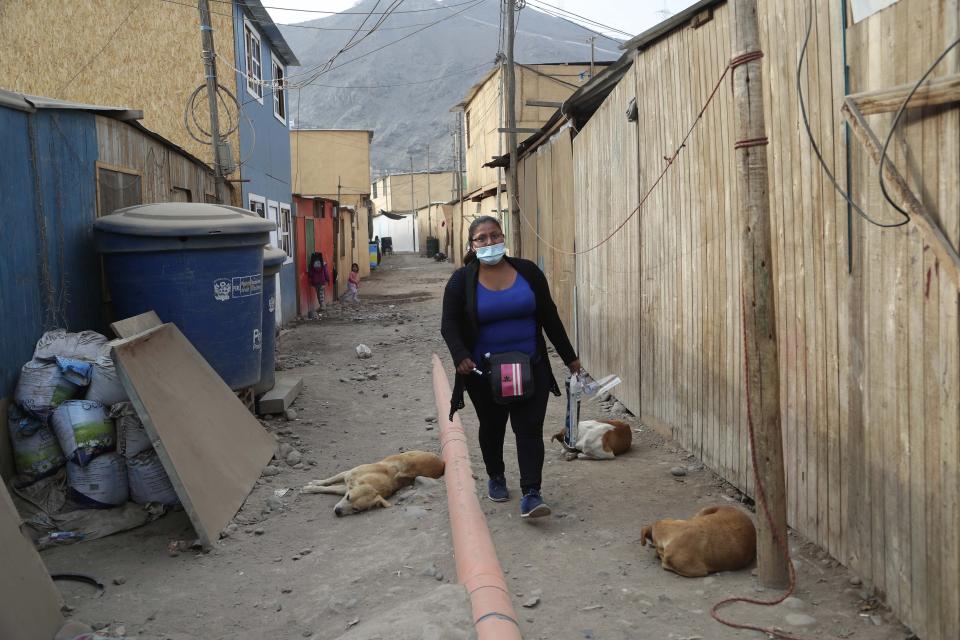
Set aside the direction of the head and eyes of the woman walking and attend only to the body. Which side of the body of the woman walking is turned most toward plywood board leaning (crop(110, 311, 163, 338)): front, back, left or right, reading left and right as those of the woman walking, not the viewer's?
right

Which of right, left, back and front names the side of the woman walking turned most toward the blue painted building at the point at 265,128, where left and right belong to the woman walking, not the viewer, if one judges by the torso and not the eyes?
back

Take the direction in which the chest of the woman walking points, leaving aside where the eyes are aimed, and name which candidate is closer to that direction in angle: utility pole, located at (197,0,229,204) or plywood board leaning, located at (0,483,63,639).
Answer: the plywood board leaning

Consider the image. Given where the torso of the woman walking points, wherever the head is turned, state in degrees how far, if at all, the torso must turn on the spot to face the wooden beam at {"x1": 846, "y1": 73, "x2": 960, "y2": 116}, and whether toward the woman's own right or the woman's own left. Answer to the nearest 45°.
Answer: approximately 45° to the woman's own left

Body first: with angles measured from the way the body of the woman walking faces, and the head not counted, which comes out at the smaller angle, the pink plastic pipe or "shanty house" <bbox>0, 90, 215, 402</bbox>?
the pink plastic pipe

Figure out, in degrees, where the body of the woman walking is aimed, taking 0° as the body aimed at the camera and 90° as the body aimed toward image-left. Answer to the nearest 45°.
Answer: approximately 0°

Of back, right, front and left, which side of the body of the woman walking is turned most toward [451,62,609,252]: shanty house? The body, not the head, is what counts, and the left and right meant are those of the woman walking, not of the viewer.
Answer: back

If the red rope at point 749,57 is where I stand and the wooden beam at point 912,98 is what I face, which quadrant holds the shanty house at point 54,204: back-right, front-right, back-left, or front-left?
back-right

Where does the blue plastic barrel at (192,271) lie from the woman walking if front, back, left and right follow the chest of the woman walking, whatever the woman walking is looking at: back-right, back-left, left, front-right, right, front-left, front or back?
back-right
